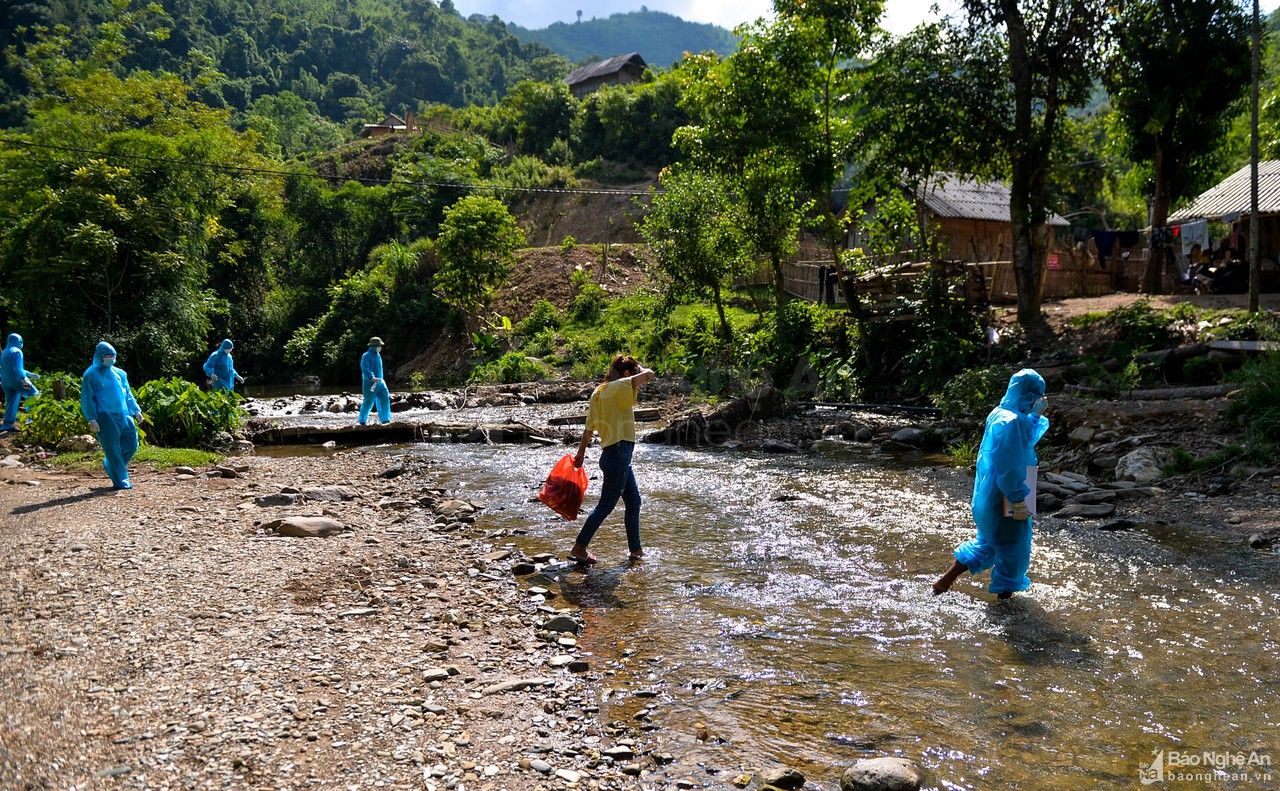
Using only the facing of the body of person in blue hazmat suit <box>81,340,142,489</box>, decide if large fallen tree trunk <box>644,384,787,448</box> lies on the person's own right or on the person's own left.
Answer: on the person's own left

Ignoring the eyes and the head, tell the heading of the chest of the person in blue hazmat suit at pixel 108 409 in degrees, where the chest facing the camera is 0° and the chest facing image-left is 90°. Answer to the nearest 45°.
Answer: approximately 315°

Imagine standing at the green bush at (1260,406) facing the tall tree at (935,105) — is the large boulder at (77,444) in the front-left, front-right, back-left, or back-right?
front-left
